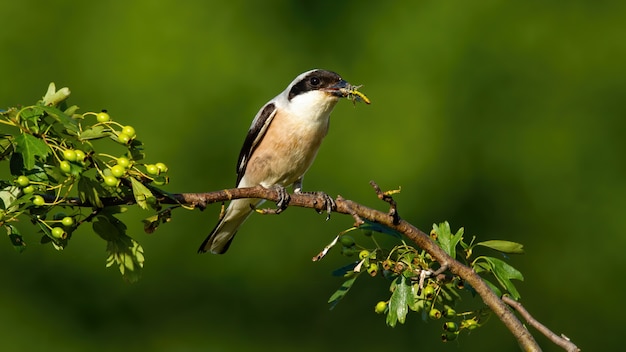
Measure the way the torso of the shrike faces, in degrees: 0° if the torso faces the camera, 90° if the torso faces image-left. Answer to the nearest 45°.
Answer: approximately 315°
